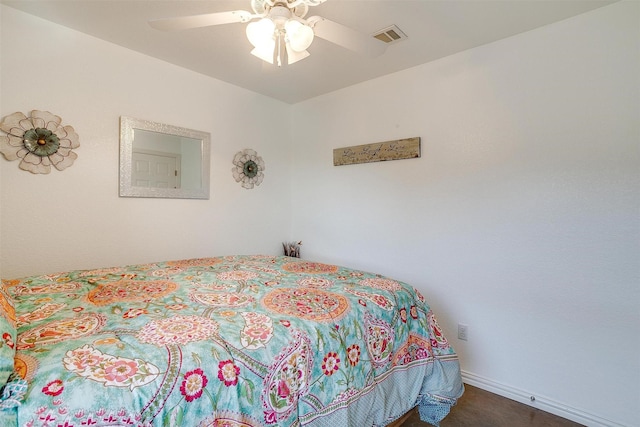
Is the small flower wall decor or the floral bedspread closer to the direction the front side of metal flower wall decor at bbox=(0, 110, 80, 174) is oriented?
the floral bedspread

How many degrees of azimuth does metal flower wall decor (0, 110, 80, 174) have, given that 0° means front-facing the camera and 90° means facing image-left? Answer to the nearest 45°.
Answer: approximately 0°

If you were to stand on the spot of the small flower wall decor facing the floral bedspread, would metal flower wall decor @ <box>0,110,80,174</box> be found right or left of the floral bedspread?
right

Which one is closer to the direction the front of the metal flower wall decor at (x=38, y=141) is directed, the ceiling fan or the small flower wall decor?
the ceiling fan

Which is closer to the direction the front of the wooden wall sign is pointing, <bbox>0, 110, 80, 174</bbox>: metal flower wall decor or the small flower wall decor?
the metal flower wall decor

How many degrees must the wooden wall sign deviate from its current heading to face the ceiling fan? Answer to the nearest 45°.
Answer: approximately 45° to its left

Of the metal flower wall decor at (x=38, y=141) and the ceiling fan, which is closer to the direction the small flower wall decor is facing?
the ceiling fan

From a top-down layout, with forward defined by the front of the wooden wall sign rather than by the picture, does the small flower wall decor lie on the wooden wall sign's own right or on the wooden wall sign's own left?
on the wooden wall sign's own right

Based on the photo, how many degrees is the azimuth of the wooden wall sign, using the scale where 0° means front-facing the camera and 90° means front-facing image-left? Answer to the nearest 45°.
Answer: approximately 45°

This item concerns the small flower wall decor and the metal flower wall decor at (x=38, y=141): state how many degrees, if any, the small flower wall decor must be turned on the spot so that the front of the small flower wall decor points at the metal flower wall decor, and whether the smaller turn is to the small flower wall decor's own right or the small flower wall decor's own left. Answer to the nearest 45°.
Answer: approximately 90° to the small flower wall decor's own right

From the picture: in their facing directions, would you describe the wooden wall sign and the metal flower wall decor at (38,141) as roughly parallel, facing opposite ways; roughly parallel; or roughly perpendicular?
roughly perpendicular

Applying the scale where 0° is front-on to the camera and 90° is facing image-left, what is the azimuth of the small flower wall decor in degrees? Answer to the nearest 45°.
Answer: approximately 315°
